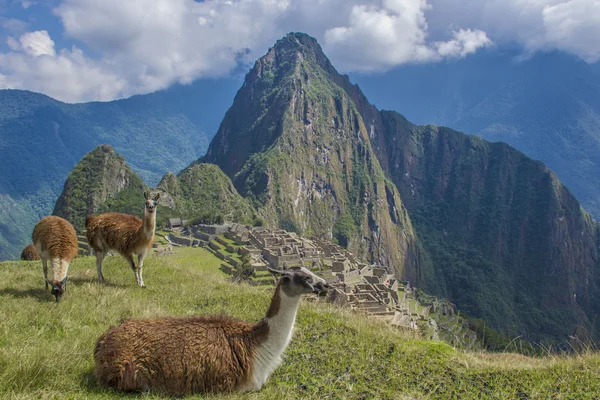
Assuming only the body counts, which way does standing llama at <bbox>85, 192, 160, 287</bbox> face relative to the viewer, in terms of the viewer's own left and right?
facing the viewer and to the right of the viewer

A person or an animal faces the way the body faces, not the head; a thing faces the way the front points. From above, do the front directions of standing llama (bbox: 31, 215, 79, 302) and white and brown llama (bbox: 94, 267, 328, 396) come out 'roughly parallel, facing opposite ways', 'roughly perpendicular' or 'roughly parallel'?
roughly perpendicular

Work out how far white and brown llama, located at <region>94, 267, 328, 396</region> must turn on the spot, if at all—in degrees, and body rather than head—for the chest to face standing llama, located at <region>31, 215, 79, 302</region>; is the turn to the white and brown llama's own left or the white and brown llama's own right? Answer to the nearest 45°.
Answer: approximately 135° to the white and brown llama's own left

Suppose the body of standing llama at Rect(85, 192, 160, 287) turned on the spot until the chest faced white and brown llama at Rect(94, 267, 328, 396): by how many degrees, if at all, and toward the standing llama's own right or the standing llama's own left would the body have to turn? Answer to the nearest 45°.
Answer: approximately 45° to the standing llama's own right

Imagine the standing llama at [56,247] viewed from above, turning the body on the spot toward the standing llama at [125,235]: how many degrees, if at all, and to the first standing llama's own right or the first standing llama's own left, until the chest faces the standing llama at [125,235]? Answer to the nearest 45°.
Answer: approximately 135° to the first standing llama's own left

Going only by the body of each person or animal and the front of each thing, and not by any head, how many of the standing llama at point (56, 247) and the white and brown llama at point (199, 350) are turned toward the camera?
1

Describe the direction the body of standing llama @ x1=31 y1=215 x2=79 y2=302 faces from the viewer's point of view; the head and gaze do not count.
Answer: toward the camera

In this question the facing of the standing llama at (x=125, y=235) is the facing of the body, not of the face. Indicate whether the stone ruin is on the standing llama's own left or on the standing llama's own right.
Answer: on the standing llama's own left

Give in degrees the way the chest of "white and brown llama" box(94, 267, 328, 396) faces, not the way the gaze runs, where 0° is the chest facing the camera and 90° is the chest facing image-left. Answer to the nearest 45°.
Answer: approximately 270°

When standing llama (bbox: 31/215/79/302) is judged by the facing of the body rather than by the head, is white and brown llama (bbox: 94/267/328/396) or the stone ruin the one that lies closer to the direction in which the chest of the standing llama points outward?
the white and brown llama
